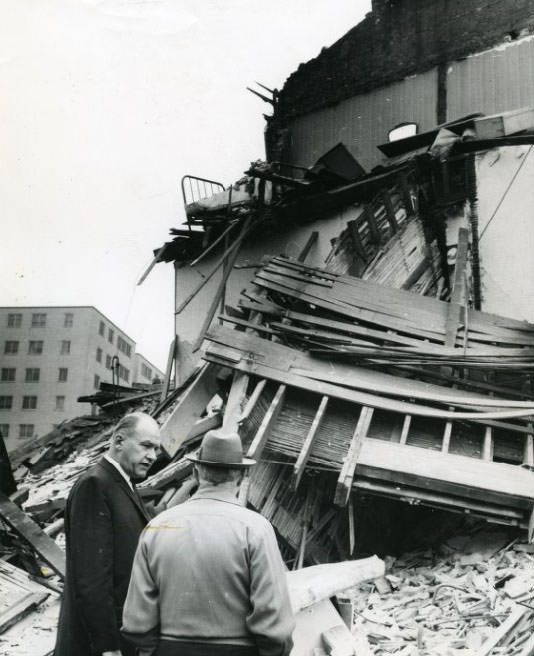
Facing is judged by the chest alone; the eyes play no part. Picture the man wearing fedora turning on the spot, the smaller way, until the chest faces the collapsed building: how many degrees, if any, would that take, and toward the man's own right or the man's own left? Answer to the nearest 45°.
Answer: approximately 45° to the man's own right

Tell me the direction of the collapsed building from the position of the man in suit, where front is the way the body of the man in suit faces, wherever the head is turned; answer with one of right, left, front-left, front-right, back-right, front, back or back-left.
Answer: front-left

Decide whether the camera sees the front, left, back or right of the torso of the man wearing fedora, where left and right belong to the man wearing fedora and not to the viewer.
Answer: back

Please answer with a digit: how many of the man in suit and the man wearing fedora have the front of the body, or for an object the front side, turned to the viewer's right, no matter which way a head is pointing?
1

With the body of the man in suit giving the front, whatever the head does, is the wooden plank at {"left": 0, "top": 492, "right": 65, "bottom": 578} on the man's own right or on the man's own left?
on the man's own left

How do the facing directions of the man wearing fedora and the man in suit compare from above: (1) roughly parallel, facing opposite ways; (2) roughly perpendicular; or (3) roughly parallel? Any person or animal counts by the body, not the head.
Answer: roughly perpendicular

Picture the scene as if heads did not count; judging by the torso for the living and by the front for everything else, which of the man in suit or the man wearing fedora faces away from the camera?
the man wearing fedora

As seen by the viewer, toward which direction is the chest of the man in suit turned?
to the viewer's right

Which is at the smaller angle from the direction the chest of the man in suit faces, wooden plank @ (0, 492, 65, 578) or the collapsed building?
the collapsed building

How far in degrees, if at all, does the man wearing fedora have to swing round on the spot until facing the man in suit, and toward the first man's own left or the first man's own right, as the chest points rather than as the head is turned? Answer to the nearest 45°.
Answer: approximately 45° to the first man's own left

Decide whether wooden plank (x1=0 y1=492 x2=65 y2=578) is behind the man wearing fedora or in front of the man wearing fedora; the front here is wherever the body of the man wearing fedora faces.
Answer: in front

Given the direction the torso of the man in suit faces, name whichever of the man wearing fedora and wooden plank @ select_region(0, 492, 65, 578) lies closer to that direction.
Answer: the man wearing fedora
